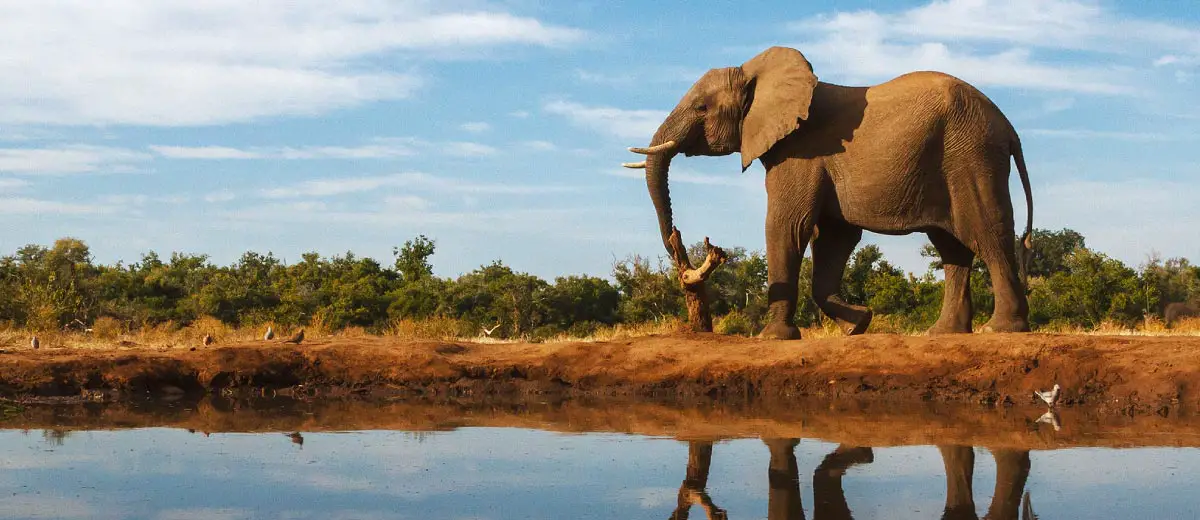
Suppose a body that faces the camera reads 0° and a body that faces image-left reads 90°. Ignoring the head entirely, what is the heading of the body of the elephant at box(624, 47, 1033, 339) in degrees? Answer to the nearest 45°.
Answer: approximately 90°

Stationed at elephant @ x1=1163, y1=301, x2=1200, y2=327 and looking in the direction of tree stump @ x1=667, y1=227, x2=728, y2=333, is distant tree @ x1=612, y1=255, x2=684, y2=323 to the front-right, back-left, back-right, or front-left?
front-right

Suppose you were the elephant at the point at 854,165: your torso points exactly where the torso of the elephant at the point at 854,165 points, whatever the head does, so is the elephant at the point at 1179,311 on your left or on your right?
on your right

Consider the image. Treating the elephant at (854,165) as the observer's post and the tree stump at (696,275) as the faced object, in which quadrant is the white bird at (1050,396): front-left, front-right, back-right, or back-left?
back-left

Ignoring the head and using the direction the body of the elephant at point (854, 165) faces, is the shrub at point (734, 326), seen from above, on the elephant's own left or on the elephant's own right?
on the elephant's own right

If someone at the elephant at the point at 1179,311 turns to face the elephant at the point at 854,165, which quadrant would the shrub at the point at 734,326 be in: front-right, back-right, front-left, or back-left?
front-right
